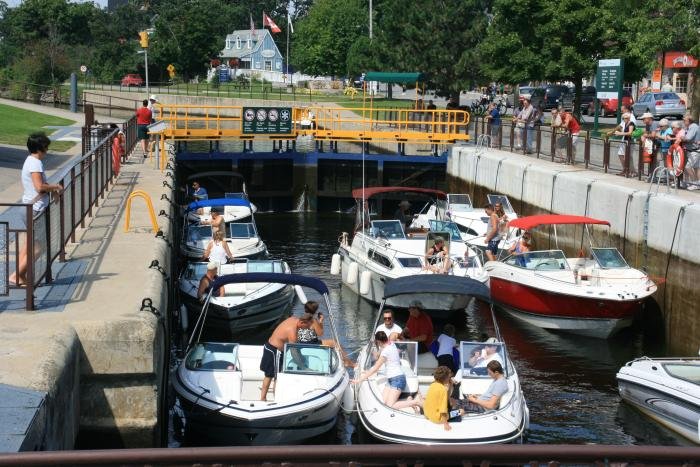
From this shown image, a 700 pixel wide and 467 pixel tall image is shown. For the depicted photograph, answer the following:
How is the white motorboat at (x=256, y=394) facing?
toward the camera

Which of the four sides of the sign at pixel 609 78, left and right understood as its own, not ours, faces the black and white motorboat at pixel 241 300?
front

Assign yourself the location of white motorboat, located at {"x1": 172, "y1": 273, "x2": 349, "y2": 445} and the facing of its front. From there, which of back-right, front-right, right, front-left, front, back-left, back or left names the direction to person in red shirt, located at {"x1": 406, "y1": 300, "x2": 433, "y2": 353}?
back-left

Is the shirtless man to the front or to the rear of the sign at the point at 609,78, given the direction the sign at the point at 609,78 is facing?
to the front

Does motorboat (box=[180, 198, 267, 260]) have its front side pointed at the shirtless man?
yes

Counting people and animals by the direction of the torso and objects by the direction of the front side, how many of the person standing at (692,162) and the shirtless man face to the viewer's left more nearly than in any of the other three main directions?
1

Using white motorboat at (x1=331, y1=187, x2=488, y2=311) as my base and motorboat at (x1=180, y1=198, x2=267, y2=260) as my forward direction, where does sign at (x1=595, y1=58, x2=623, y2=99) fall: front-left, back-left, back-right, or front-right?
back-right

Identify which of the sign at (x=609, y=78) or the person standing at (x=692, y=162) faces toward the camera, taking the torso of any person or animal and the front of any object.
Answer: the sign

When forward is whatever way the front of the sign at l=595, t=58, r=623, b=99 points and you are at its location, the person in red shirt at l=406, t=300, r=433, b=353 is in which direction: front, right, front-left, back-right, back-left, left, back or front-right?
front

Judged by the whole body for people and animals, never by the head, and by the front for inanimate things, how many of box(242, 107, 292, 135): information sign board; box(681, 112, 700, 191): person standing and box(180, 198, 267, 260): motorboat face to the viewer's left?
1

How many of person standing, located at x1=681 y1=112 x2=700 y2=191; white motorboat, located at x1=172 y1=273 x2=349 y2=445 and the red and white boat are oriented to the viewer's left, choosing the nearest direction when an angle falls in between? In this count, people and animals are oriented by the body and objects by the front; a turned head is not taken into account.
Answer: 1

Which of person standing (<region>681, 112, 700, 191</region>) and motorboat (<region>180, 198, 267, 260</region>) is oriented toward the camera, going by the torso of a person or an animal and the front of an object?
the motorboat

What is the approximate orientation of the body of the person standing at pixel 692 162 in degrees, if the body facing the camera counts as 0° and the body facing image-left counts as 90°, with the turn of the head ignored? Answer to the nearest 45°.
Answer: approximately 90°

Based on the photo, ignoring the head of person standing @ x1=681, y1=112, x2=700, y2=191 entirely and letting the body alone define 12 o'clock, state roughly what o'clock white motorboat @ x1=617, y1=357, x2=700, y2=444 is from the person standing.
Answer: The white motorboat is roughly at 9 o'clock from the person standing.

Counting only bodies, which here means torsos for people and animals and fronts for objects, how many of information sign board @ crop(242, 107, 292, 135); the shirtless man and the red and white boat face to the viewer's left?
0

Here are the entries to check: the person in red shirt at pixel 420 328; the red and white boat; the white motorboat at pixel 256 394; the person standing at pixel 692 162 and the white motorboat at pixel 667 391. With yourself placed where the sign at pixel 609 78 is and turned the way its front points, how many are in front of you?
5

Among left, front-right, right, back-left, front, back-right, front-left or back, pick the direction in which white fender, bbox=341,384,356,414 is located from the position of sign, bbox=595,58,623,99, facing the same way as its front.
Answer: front
